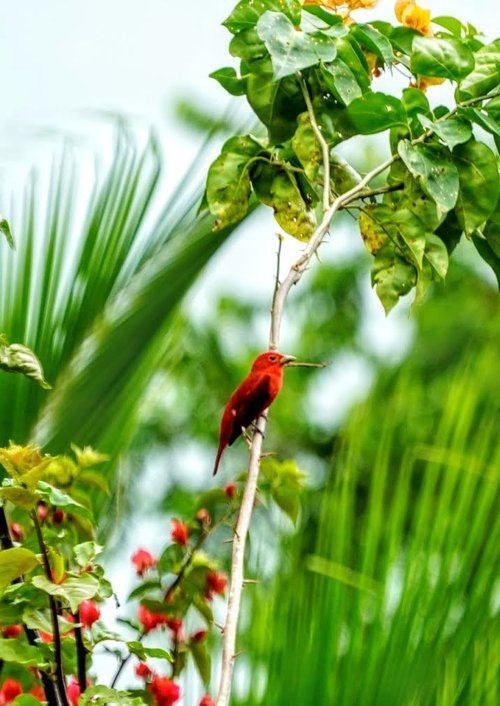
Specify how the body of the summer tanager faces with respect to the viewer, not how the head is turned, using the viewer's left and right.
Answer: facing to the right of the viewer
